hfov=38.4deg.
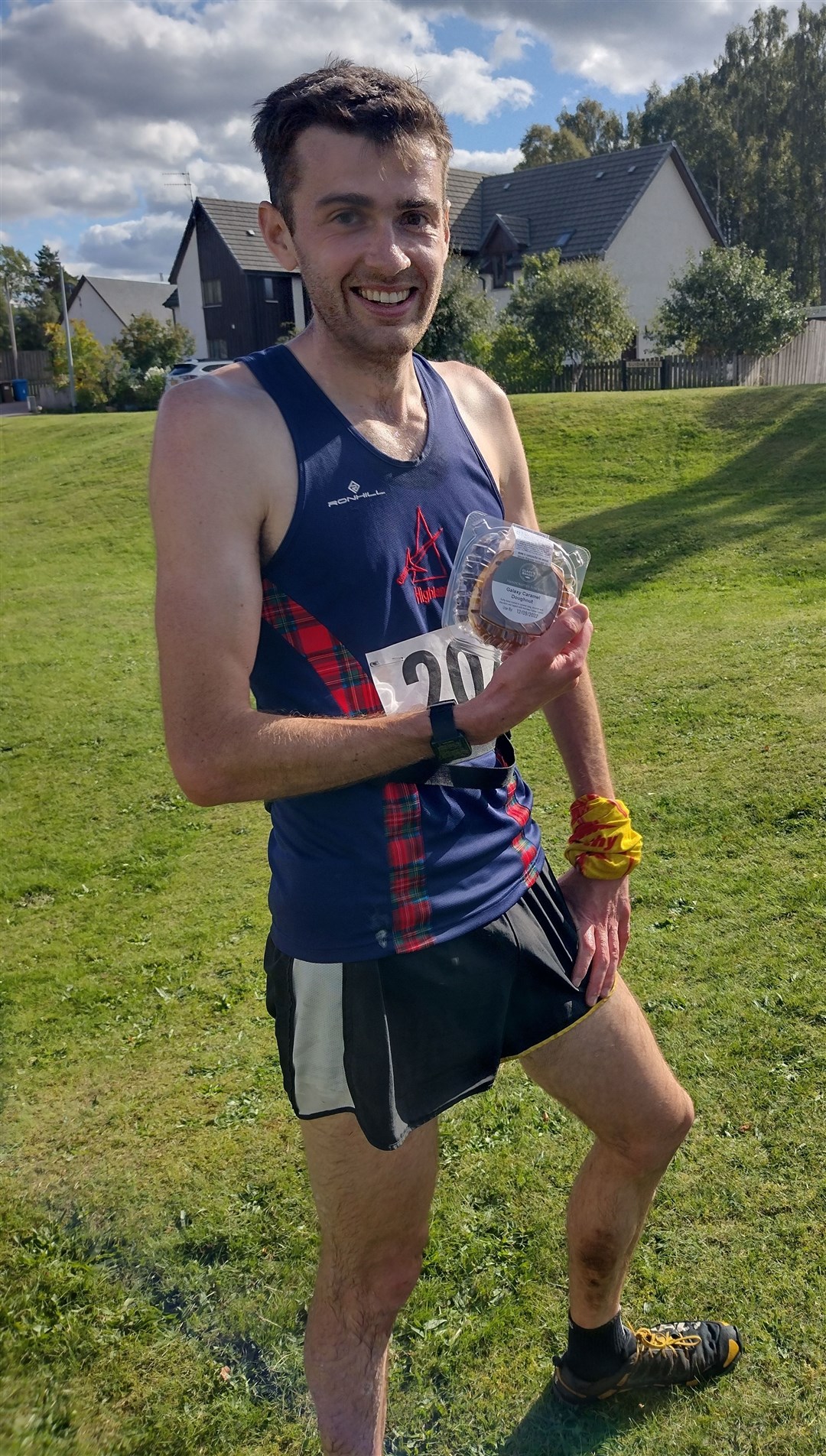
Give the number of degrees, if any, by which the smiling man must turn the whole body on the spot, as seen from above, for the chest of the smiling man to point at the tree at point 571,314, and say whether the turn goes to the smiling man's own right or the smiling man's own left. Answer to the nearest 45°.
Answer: approximately 135° to the smiling man's own left

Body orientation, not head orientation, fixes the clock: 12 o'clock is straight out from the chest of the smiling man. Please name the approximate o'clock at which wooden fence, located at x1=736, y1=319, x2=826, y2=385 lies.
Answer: The wooden fence is roughly at 8 o'clock from the smiling man.

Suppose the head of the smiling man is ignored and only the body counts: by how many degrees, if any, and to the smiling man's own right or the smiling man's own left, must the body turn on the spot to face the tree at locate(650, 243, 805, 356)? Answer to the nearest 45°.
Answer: approximately 135° to the smiling man's own left

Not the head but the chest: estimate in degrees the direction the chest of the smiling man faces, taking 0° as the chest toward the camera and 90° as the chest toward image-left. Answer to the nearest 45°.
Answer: approximately 315°

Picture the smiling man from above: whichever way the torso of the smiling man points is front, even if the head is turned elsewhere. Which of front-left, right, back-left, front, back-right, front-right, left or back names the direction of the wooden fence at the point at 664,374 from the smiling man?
back-left

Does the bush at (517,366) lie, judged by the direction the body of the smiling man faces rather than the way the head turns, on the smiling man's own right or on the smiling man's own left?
on the smiling man's own left

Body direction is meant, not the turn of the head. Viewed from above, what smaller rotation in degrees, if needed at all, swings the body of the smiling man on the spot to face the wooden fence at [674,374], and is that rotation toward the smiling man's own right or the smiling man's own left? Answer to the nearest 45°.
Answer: approximately 135° to the smiling man's own left
